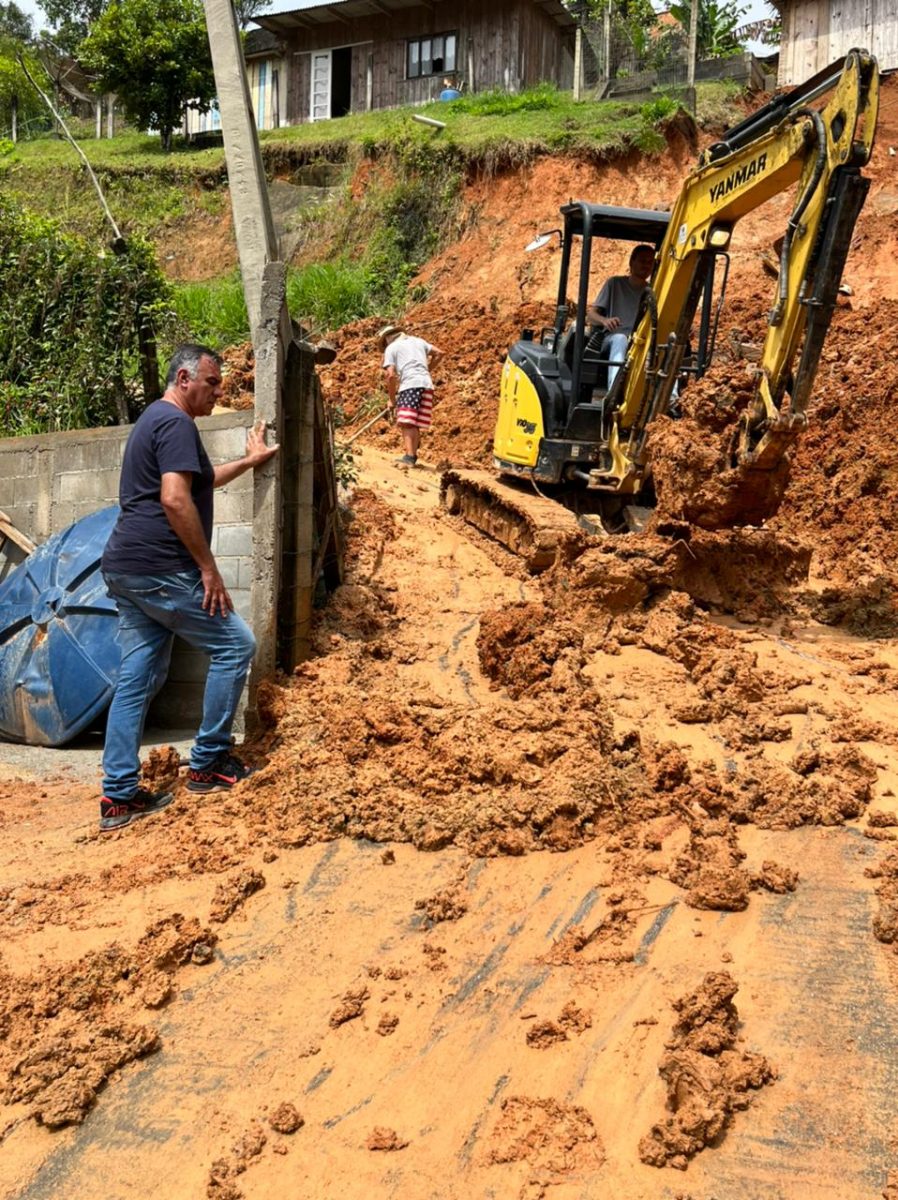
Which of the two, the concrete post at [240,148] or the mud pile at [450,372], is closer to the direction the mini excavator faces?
the concrete post

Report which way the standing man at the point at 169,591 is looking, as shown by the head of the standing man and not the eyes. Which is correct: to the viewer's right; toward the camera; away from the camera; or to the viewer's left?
to the viewer's right

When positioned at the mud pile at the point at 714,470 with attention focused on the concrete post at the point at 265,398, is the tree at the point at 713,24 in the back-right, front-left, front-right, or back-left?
back-right

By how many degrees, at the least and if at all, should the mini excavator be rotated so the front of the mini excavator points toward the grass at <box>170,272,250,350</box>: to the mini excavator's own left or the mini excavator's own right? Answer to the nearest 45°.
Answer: approximately 180°

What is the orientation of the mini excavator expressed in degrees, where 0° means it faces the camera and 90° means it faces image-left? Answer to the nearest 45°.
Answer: approximately 315°

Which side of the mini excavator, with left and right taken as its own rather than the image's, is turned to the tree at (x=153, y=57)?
back
